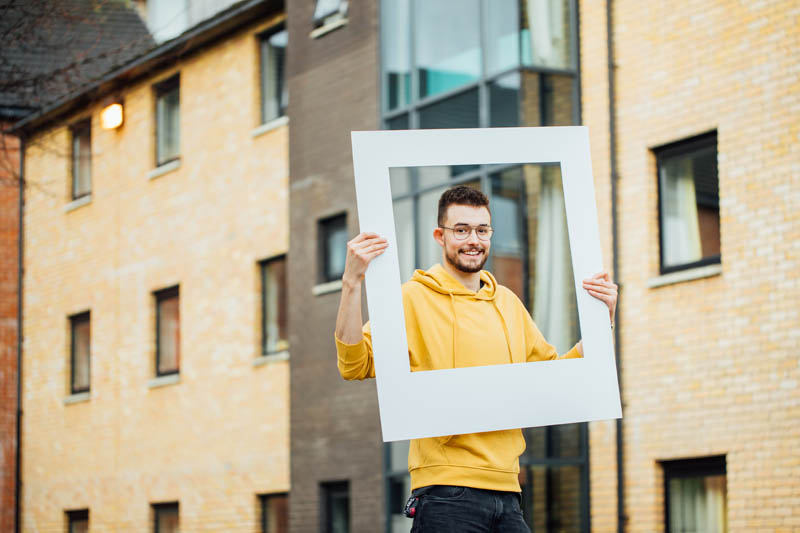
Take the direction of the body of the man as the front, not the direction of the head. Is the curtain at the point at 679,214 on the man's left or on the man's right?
on the man's left

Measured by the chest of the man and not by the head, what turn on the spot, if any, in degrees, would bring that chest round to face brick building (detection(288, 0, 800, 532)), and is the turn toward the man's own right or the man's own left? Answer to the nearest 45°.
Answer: approximately 135° to the man's own left

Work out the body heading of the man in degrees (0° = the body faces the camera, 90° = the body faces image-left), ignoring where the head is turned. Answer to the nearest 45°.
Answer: approximately 315°

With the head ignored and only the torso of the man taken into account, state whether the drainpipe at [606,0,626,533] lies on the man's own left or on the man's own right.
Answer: on the man's own left
